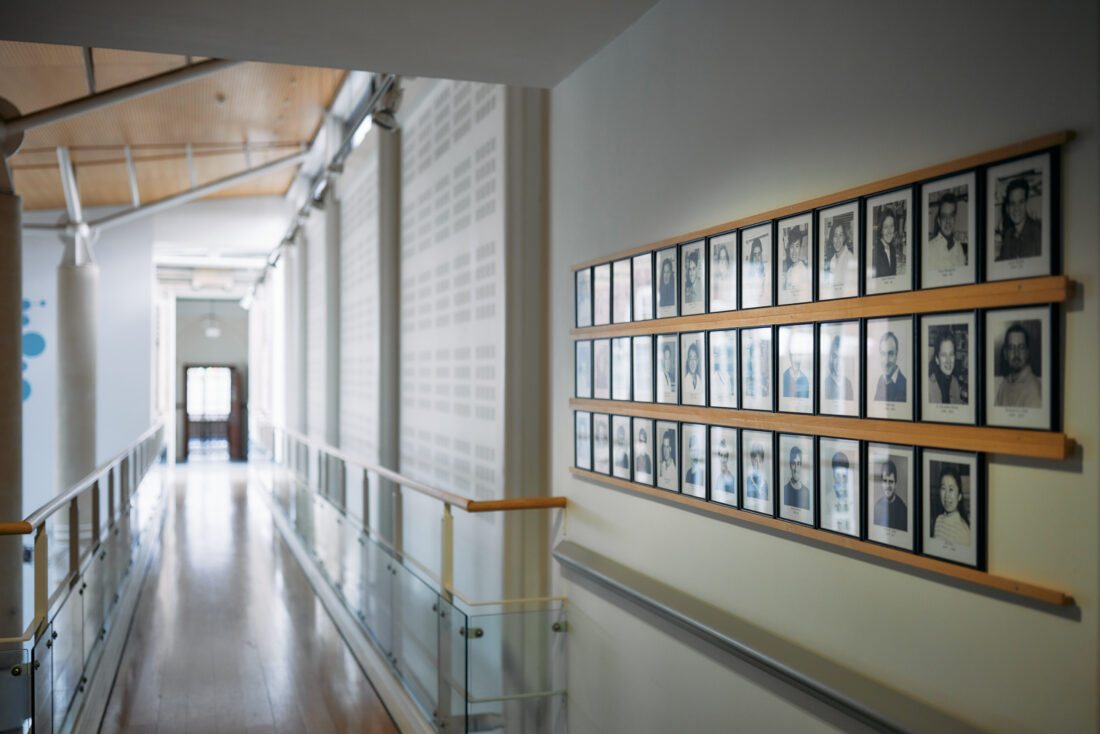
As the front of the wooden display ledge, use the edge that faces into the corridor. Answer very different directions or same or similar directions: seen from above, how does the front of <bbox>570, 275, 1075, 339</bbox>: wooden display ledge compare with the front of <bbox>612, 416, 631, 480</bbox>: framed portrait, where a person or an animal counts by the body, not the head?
same or similar directions

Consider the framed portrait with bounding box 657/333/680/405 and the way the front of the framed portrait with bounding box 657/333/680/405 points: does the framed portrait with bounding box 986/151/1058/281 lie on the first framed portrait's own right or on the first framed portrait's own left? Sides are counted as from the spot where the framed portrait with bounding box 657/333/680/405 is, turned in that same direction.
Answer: on the first framed portrait's own left

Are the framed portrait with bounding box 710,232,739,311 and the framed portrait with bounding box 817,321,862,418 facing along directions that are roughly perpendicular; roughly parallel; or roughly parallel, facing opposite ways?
roughly parallel

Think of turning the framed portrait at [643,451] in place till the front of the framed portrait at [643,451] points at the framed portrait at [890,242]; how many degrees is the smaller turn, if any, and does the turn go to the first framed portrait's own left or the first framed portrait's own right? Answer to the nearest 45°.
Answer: approximately 90° to the first framed portrait's own left

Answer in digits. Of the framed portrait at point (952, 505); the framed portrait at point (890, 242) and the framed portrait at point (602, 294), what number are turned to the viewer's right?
0

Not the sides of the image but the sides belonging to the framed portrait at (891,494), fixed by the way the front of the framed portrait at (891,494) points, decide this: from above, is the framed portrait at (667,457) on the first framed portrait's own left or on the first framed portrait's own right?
on the first framed portrait's own right

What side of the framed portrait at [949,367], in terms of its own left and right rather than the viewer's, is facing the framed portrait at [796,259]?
right

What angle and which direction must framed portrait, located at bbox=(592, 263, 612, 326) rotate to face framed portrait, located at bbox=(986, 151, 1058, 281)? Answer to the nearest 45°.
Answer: approximately 90° to its left

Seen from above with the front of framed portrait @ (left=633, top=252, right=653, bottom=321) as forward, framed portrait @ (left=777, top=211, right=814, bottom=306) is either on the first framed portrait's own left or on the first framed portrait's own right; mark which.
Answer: on the first framed portrait's own left

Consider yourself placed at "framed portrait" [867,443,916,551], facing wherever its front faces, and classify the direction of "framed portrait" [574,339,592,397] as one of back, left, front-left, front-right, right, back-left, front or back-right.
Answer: right

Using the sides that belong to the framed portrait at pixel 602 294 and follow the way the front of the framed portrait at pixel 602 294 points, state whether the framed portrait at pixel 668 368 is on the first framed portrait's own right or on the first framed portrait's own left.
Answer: on the first framed portrait's own left

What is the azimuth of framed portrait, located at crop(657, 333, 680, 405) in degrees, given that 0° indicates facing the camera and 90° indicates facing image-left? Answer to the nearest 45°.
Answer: approximately 45°

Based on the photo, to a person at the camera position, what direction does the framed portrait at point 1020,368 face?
facing the viewer and to the left of the viewer

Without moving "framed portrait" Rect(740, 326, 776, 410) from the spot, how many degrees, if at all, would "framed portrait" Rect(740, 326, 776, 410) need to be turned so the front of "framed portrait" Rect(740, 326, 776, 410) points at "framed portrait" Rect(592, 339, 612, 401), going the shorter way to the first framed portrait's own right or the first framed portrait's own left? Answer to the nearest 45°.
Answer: approximately 90° to the first framed portrait's own right
